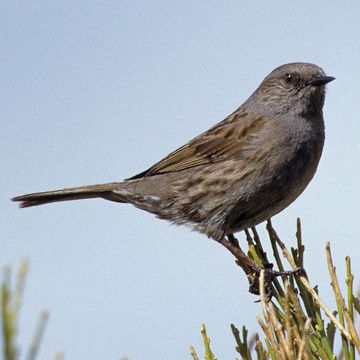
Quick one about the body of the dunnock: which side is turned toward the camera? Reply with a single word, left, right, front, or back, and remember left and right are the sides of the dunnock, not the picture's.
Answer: right
